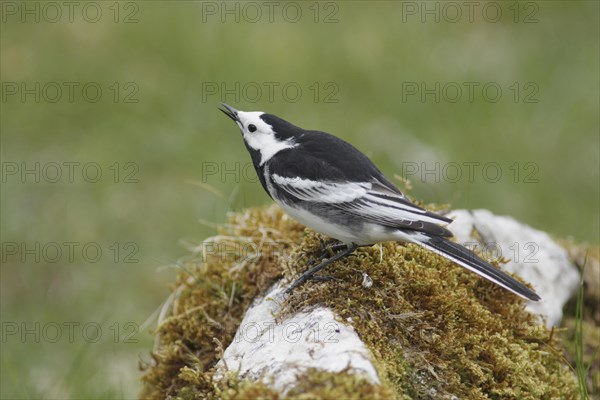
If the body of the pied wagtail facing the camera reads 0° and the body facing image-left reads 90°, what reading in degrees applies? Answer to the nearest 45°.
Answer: approximately 90°
